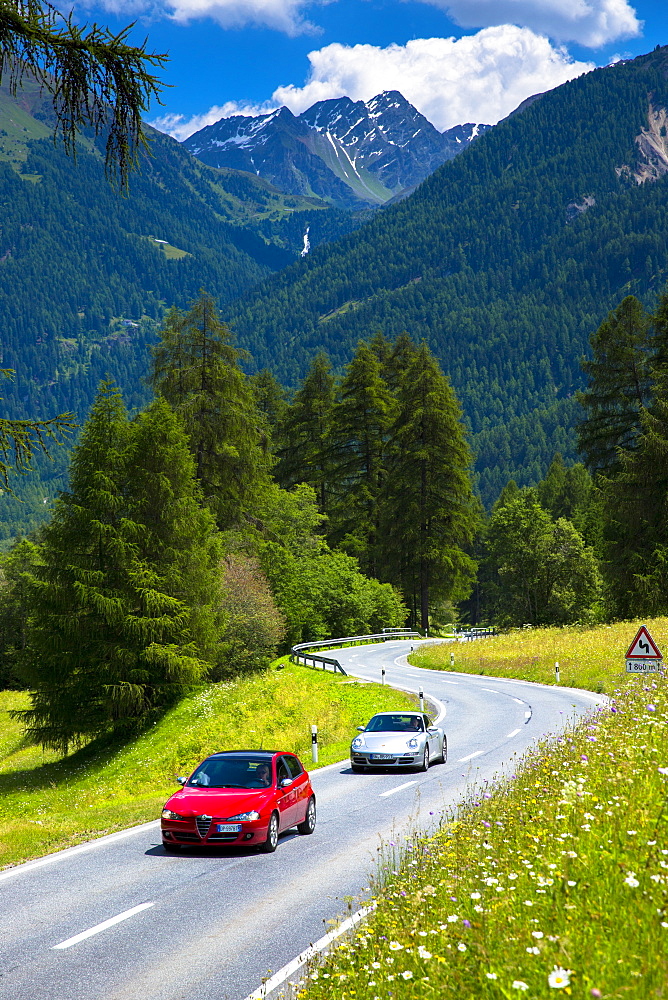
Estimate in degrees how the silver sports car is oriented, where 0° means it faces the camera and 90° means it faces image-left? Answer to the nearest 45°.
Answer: approximately 45°

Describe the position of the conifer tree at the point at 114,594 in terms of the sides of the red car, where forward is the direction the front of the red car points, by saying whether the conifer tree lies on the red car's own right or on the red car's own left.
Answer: on the red car's own right

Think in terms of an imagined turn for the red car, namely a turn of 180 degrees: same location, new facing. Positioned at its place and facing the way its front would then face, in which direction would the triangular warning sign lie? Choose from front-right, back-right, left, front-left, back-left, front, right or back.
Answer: front

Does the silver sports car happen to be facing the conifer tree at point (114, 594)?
no

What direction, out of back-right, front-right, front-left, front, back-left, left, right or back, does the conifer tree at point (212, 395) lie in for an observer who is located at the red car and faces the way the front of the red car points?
back-right

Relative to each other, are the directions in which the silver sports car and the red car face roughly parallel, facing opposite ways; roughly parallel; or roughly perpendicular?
roughly parallel

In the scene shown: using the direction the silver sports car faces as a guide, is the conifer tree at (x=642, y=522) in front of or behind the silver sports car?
behind

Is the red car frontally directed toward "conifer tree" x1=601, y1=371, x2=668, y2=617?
no

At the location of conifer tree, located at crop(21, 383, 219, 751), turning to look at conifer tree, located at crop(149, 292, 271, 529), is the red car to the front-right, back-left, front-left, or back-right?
back-right

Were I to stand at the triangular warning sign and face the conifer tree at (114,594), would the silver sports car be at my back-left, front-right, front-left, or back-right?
front-left

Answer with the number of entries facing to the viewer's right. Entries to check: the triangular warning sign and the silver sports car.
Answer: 0

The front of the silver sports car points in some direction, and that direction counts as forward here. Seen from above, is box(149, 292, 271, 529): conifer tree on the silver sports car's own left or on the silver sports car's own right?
on the silver sports car's own right

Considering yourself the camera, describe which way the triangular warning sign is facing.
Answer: facing the viewer

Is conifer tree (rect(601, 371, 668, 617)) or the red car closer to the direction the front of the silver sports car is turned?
the red car

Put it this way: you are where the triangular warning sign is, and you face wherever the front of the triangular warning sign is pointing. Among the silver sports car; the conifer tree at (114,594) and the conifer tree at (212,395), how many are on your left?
0

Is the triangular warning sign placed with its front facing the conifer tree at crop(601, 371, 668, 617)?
no

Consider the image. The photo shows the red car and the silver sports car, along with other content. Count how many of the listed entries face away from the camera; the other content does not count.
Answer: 0
